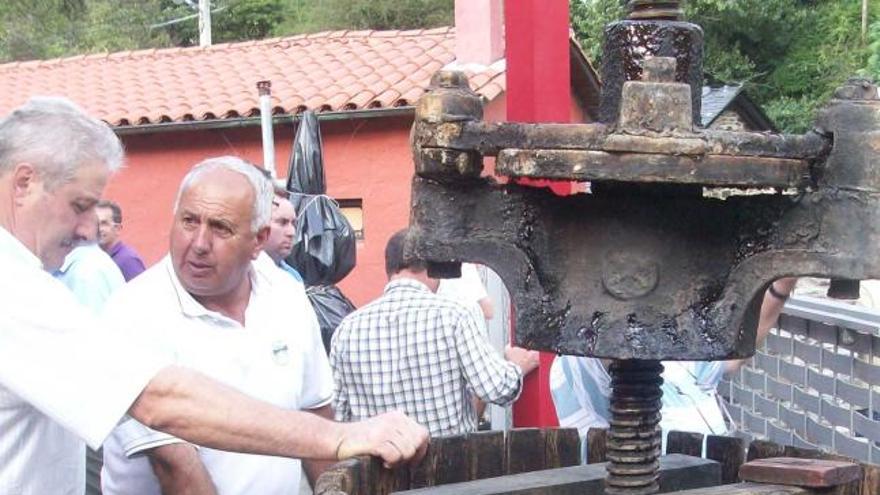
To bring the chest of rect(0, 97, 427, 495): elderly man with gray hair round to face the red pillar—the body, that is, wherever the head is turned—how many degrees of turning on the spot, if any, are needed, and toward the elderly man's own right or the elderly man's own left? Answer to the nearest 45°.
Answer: approximately 45° to the elderly man's own left

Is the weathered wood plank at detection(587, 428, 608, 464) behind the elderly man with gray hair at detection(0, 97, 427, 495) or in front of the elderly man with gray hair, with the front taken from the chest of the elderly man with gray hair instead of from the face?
in front

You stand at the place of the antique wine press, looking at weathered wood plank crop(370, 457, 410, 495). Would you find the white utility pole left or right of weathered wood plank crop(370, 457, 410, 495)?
right

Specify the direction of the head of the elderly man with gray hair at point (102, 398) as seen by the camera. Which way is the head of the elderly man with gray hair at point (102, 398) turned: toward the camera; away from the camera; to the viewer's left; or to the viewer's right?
to the viewer's right

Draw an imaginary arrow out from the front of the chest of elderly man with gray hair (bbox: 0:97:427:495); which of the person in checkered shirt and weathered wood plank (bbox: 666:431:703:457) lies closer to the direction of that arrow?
the weathered wood plank

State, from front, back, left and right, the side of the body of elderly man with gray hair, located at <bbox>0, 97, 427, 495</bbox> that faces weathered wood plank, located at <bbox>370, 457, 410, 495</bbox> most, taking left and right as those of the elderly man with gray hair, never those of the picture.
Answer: front

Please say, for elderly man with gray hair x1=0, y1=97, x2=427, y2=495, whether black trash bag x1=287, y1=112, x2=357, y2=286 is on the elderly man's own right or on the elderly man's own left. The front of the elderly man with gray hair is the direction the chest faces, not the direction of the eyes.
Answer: on the elderly man's own left

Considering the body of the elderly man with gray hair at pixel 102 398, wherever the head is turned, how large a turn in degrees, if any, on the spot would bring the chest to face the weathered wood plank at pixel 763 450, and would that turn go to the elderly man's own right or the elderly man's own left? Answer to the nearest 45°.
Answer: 0° — they already face it

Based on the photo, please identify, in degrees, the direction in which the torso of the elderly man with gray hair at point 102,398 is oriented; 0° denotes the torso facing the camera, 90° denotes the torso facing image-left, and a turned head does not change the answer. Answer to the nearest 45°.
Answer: approximately 270°

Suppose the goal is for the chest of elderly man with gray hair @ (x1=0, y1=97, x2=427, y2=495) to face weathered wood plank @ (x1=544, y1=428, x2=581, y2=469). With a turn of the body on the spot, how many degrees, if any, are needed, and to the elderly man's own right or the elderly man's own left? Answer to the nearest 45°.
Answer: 0° — they already face it

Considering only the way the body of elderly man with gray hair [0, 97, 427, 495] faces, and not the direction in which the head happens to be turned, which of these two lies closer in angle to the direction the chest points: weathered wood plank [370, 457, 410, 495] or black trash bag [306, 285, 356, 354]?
the weathered wood plank

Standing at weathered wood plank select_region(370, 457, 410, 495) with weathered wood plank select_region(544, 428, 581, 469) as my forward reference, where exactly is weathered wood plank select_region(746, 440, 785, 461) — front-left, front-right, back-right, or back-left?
front-right

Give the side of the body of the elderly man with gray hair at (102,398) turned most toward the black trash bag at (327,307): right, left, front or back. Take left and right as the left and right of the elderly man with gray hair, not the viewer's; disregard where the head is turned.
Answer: left

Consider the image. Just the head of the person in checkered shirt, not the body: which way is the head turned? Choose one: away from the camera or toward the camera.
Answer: away from the camera

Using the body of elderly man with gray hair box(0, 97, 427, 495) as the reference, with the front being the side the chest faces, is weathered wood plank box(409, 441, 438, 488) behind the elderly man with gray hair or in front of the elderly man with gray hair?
in front
